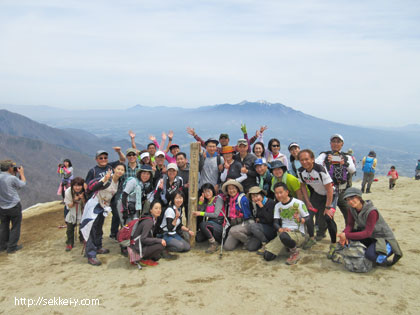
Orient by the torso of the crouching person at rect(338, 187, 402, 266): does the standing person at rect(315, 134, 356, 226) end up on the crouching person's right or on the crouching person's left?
on the crouching person's right

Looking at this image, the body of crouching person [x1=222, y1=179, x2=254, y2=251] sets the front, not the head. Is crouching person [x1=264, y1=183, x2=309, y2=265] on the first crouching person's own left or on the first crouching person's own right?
on the first crouching person's own left

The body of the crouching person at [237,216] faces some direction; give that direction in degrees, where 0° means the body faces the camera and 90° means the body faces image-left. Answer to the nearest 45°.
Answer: approximately 45°

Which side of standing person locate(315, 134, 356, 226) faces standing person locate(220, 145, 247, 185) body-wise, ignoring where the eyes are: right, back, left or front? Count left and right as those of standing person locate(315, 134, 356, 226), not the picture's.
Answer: right
